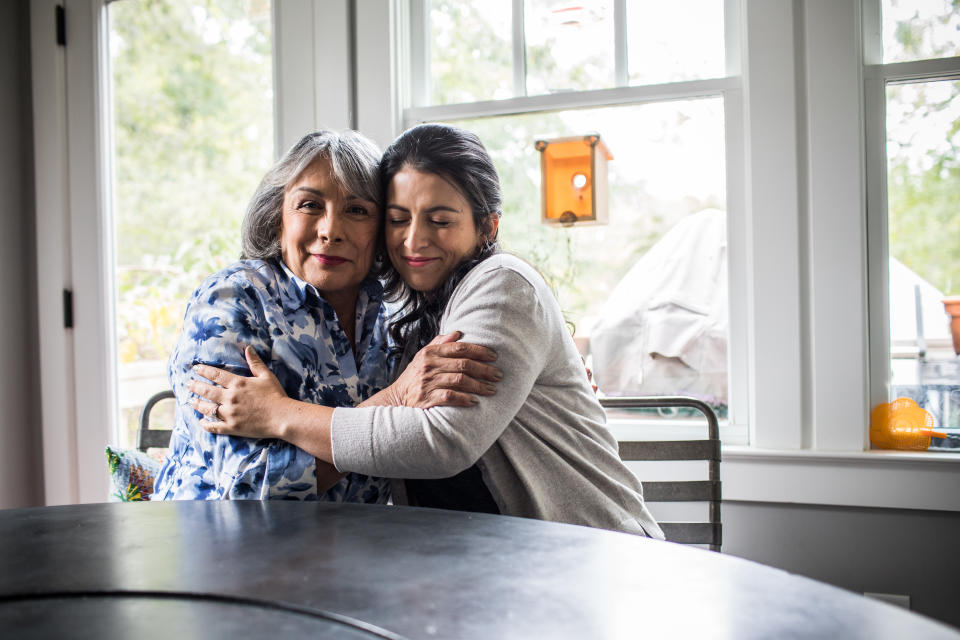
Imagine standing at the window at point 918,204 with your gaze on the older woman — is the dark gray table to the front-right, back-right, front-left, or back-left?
front-left

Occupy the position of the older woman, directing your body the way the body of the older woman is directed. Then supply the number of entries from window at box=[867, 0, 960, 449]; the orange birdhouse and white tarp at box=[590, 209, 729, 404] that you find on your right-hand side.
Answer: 0

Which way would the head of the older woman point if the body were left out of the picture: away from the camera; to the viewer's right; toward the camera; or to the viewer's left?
toward the camera

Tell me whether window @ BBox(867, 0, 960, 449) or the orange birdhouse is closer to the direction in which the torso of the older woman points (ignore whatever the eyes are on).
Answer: the window

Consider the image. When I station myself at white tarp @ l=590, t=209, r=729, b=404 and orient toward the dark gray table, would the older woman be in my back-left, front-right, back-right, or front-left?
front-right

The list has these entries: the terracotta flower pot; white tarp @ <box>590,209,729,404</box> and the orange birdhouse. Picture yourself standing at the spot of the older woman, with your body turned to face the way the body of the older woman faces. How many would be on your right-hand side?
0

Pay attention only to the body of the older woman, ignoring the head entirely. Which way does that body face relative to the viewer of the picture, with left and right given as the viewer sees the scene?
facing the viewer and to the right of the viewer

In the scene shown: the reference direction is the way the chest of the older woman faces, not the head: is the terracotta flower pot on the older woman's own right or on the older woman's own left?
on the older woman's own left

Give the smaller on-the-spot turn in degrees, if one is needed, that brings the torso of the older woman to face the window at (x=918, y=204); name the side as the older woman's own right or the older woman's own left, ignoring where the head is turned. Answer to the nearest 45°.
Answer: approximately 45° to the older woman's own left

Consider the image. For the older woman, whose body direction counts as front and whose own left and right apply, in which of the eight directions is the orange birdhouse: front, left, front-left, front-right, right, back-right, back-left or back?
left

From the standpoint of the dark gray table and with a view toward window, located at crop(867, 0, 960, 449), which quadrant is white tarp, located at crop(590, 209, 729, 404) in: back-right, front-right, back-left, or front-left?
front-left
